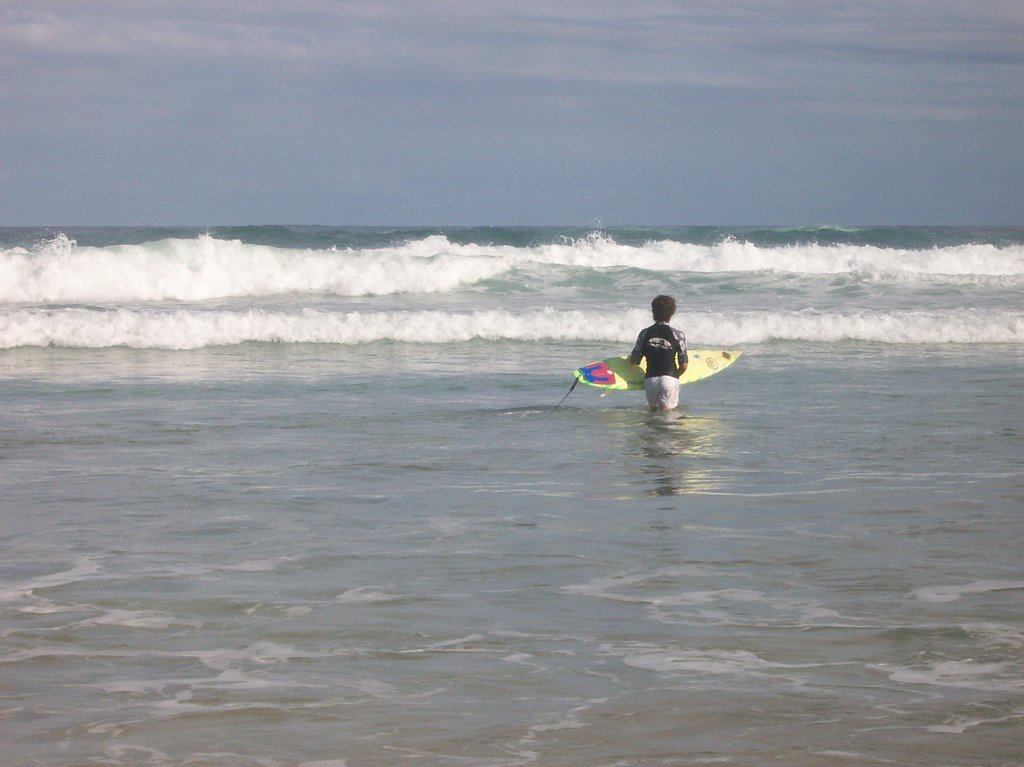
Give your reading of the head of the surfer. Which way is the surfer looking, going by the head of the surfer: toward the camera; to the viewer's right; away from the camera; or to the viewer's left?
away from the camera

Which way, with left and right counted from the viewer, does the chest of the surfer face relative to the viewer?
facing away from the viewer
